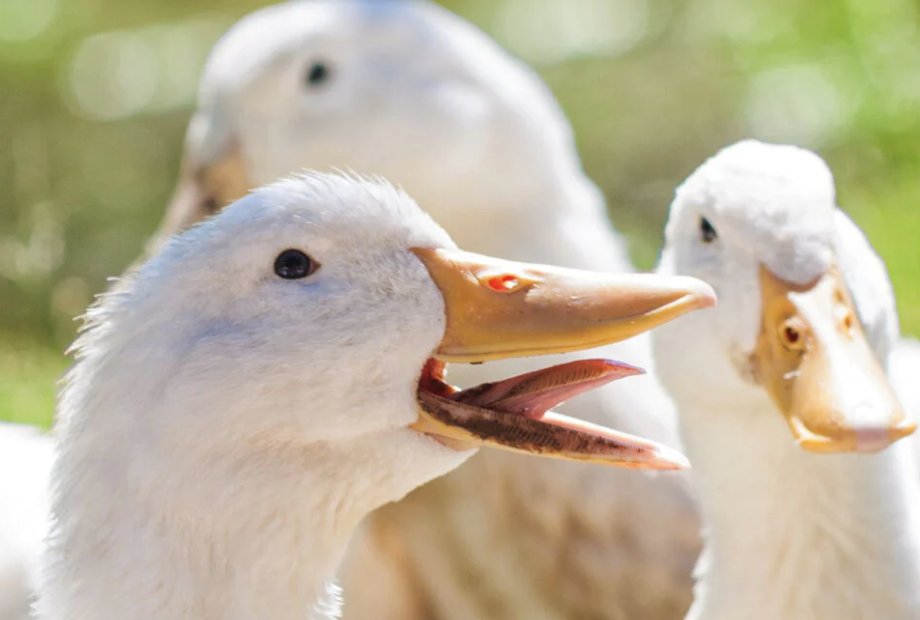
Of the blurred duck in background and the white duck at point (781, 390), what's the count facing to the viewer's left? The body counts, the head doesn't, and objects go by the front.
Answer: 1

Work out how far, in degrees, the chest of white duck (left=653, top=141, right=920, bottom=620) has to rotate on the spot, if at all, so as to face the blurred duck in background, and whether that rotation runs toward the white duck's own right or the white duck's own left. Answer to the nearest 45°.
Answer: approximately 180°

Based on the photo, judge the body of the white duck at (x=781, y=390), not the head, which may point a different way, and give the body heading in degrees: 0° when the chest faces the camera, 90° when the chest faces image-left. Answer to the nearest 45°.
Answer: approximately 315°

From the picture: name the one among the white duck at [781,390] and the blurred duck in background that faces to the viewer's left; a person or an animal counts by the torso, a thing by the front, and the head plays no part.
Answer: the blurred duck in background

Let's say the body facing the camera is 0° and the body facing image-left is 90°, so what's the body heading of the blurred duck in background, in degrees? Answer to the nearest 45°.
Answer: approximately 90°

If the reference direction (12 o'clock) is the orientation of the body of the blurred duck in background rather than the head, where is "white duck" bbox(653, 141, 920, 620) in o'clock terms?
The white duck is roughly at 8 o'clock from the blurred duck in background.
